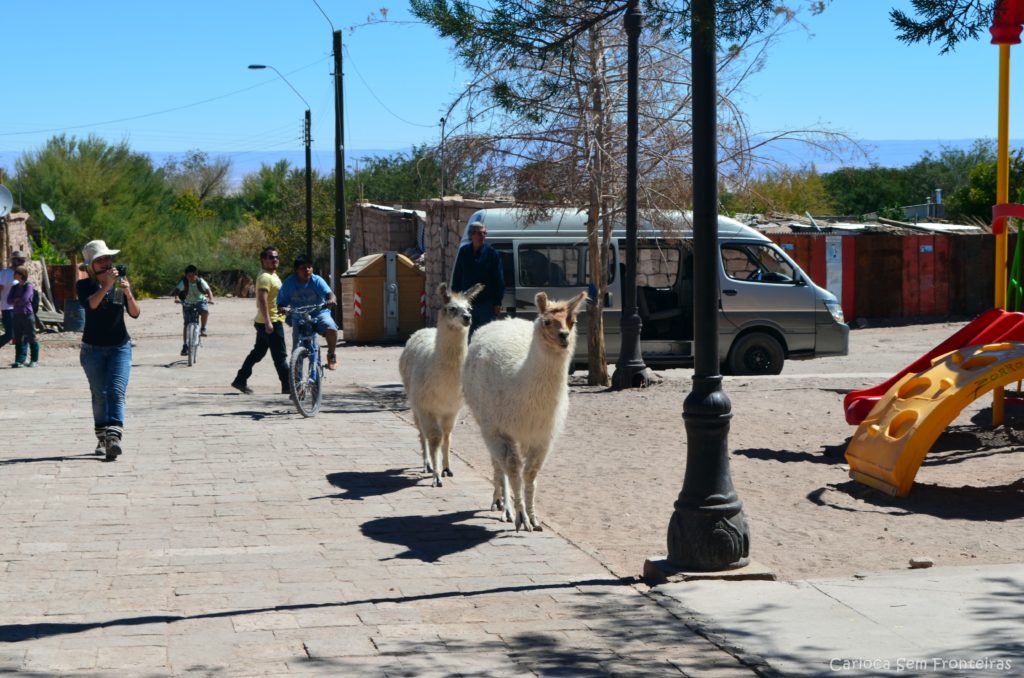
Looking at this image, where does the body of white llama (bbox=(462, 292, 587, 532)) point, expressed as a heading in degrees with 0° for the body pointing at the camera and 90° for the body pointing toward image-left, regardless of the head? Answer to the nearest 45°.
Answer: approximately 315°

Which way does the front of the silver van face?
to the viewer's right

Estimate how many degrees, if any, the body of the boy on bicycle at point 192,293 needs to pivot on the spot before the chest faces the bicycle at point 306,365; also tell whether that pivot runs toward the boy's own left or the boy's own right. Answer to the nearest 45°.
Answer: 0° — they already face it

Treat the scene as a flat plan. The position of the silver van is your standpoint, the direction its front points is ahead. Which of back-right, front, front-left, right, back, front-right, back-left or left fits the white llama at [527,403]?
right

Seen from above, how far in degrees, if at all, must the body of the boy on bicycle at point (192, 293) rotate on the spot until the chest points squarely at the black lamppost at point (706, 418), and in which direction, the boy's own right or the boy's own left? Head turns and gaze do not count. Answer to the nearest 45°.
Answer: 0° — they already face it

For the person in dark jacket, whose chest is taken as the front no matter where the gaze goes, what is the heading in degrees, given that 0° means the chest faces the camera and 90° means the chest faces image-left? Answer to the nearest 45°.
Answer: approximately 0°

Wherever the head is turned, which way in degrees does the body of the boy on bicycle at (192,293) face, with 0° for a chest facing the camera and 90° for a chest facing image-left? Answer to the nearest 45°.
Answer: approximately 0°

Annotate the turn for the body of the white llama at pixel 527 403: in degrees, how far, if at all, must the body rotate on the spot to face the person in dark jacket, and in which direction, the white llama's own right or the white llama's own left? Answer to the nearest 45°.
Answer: approximately 135° to the white llama's own left
